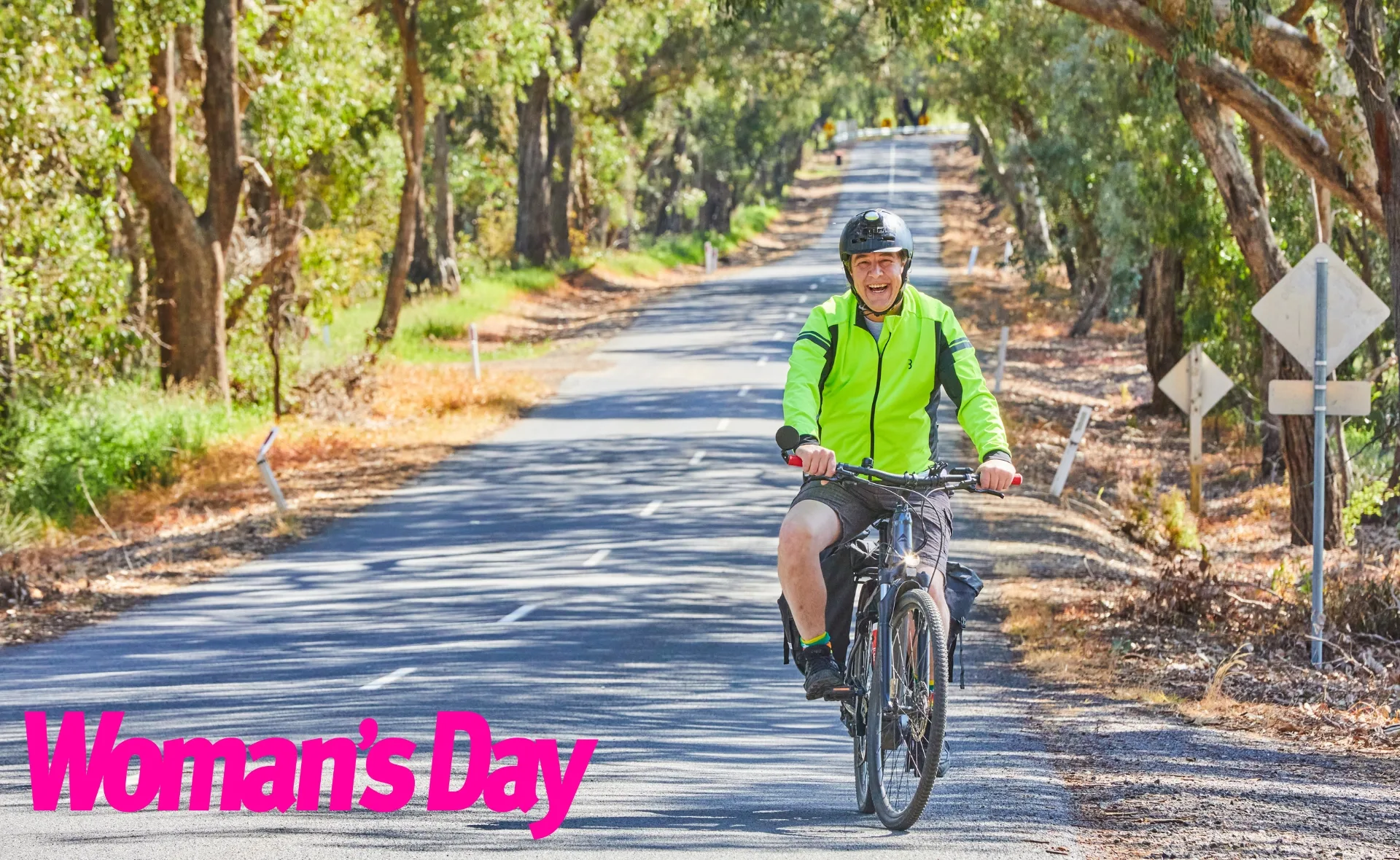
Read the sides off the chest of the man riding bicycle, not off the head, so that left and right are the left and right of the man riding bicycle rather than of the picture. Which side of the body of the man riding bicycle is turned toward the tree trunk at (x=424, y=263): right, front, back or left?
back

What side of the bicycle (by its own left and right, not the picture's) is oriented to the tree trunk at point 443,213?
back

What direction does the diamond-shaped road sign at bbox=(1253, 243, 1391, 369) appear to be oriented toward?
away from the camera

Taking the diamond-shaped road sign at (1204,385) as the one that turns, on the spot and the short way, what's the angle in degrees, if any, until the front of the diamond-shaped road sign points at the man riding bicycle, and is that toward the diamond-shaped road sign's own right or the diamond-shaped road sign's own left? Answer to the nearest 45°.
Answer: approximately 180°

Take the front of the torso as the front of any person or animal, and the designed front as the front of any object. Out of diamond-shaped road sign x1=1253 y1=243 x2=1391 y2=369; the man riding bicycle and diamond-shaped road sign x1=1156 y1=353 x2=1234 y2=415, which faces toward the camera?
the man riding bicycle

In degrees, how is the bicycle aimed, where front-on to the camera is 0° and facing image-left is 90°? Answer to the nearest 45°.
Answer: approximately 0°

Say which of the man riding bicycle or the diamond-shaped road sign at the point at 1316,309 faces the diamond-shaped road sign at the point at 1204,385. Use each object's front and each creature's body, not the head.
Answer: the diamond-shaped road sign at the point at 1316,309

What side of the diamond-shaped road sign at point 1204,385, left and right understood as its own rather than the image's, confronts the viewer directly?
back

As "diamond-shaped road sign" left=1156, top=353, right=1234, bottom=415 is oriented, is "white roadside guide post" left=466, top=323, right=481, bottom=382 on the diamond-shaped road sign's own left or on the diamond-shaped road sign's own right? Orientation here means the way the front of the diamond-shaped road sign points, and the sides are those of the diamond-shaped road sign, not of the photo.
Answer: on the diamond-shaped road sign's own left

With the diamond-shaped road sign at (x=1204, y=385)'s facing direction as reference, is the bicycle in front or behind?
behind

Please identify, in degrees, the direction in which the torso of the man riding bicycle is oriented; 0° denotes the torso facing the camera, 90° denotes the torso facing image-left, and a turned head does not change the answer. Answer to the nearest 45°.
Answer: approximately 0°
